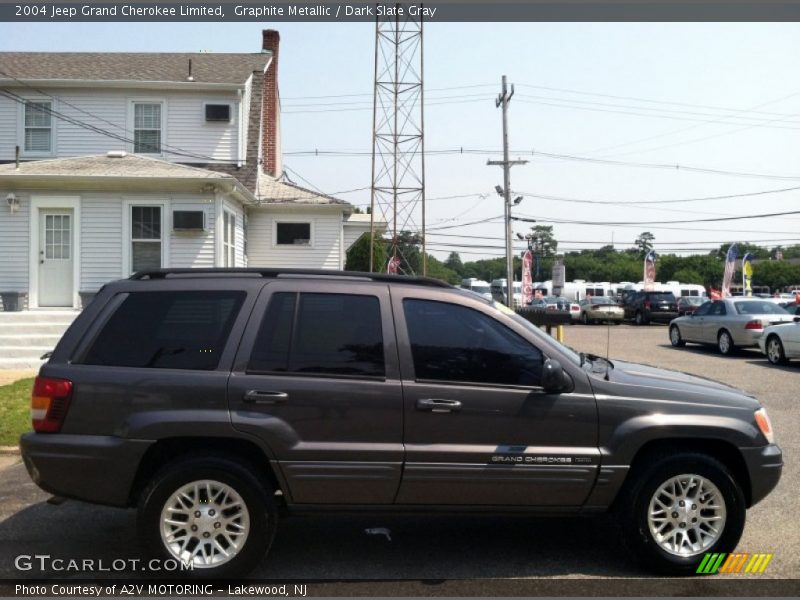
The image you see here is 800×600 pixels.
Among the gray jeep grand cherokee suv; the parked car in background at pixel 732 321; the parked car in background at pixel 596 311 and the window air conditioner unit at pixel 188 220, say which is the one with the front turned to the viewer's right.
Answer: the gray jeep grand cherokee suv

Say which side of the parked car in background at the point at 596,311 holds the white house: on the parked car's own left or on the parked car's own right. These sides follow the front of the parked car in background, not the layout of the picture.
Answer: on the parked car's own left

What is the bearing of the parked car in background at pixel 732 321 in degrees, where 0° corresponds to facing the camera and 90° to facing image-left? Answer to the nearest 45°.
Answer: approximately 135°

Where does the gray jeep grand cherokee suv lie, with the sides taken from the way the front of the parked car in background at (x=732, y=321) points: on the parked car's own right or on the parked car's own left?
on the parked car's own left

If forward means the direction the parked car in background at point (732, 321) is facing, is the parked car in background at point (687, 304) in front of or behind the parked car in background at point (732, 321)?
in front

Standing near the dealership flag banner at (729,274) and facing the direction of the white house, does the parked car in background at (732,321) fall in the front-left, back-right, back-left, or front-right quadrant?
front-left

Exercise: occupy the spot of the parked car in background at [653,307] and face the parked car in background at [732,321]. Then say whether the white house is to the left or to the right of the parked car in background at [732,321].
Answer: right

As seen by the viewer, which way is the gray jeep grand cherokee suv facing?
to the viewer's right

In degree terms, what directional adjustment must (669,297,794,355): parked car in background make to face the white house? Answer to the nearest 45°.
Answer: approximately 90° to its left

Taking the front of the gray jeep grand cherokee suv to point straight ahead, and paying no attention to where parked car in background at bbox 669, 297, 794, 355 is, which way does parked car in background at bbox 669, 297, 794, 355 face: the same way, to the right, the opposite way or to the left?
to the left

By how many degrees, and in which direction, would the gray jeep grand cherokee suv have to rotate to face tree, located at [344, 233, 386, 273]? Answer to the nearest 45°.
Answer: approximately 90° to its left

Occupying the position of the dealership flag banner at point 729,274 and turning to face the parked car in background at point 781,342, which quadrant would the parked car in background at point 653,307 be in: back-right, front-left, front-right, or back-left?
front-right
